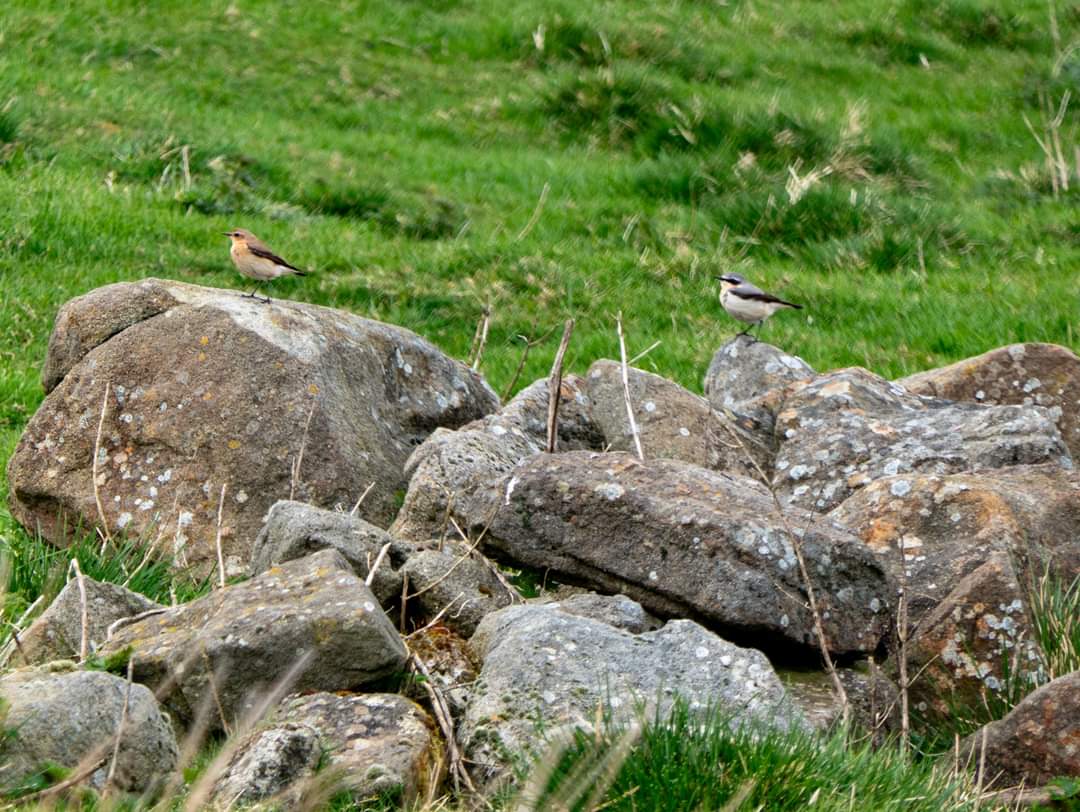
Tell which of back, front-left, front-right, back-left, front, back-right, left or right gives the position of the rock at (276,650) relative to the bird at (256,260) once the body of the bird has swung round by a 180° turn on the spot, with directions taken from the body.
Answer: right

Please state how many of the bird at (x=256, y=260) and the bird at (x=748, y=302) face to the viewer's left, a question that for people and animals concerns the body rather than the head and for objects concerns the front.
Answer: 2

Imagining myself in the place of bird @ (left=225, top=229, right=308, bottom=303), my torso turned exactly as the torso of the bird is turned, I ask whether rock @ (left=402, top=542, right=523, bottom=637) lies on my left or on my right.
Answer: on my left

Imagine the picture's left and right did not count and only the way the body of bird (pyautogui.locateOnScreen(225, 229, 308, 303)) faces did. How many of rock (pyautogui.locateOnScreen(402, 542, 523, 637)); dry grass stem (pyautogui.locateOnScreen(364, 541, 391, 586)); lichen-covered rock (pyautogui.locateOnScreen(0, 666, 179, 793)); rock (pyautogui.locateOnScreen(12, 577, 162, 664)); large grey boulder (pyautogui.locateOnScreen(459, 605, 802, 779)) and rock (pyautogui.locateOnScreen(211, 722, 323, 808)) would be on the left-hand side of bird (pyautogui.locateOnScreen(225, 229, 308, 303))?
6

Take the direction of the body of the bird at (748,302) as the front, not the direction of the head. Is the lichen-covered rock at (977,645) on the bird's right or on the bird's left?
on the bird's left

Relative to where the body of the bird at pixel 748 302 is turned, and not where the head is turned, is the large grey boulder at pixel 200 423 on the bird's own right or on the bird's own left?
on the bird's own left

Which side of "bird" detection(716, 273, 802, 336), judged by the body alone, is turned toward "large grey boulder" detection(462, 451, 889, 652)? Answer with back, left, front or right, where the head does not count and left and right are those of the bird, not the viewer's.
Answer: left

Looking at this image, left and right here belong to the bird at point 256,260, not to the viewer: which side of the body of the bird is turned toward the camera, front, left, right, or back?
left

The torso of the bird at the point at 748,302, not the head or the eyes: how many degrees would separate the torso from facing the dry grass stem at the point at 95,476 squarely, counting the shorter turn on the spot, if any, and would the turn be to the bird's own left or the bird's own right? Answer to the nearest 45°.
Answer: approximately 45° to the bird's own left

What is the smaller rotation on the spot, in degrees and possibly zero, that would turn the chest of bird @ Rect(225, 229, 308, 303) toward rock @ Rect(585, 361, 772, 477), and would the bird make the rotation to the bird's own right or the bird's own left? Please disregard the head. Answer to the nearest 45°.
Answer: approximately 135° to the bird's own left

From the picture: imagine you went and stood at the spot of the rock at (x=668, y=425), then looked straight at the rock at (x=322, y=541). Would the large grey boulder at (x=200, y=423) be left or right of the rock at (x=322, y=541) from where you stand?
right

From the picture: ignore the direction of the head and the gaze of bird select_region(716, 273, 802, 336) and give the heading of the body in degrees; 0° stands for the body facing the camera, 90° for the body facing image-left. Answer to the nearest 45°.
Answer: approximately 90°
